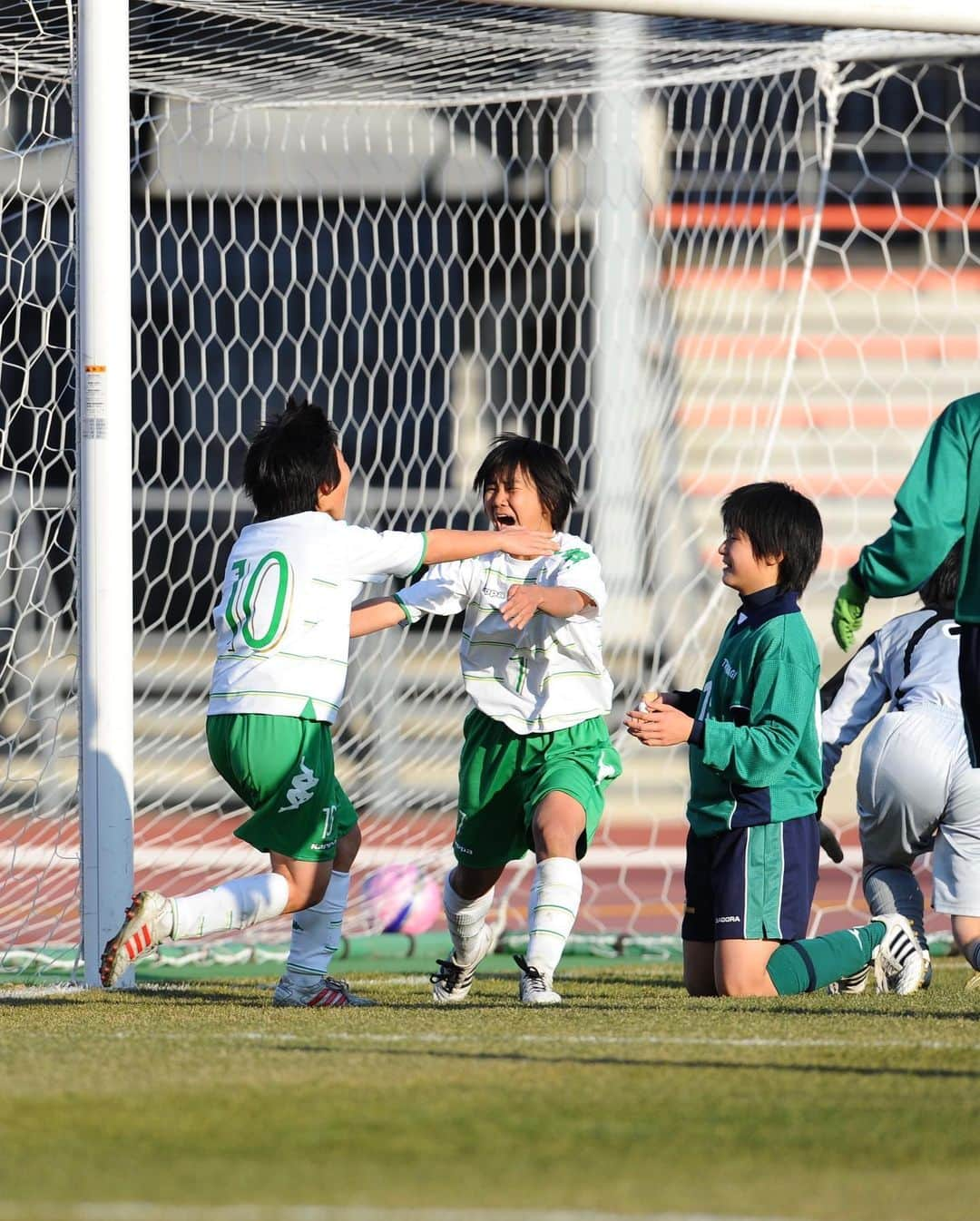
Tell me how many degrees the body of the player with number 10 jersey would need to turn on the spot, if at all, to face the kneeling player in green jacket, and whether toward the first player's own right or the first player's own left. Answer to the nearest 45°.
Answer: approximately 45° to the first player's own right

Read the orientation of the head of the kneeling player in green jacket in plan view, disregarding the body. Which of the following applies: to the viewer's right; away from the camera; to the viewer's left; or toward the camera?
to the viewer's left

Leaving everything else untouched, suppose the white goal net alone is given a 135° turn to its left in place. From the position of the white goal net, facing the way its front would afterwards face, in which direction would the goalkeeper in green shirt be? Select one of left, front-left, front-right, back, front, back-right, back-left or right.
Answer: back-right

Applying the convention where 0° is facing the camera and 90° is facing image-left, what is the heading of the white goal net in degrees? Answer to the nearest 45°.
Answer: approximately 0°

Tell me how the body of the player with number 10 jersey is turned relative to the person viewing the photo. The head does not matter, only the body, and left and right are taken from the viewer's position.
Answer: facing away from the viewer and to the right of the viewer

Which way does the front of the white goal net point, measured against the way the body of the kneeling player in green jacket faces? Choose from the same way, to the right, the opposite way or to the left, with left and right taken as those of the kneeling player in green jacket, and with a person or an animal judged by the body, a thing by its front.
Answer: to the left

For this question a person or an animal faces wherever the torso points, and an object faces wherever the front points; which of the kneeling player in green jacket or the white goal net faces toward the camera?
the white goal net

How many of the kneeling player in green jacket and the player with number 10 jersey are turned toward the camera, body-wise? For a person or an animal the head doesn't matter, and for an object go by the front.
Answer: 0

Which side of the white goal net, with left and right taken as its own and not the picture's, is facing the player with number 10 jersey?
front

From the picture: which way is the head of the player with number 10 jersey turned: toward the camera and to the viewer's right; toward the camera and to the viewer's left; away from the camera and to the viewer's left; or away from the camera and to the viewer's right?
away from the camera and to the viewer's right

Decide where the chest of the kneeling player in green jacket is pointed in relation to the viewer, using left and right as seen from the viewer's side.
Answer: facing to the left of the viewer

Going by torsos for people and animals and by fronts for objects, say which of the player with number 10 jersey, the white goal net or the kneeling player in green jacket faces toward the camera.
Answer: the white goal net

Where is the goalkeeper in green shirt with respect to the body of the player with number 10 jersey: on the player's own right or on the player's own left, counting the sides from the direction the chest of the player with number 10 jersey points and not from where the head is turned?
on the player's own right
